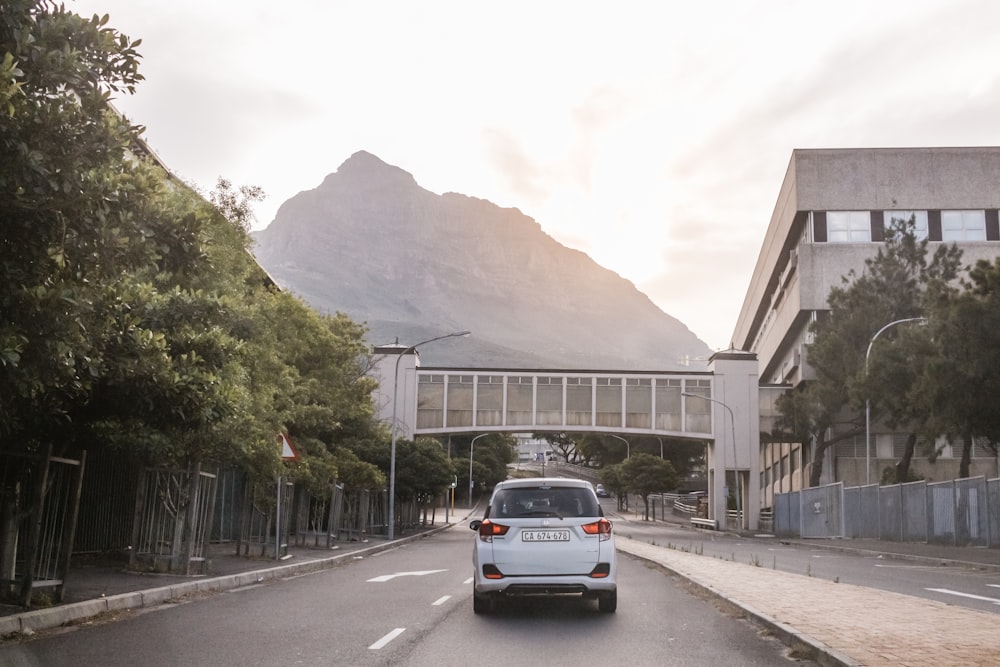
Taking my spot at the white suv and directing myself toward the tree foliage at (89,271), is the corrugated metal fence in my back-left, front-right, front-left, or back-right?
back-right

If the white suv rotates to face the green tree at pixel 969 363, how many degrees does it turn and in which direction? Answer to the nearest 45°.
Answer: approximately 45° to its right

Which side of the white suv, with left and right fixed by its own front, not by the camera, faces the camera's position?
back
